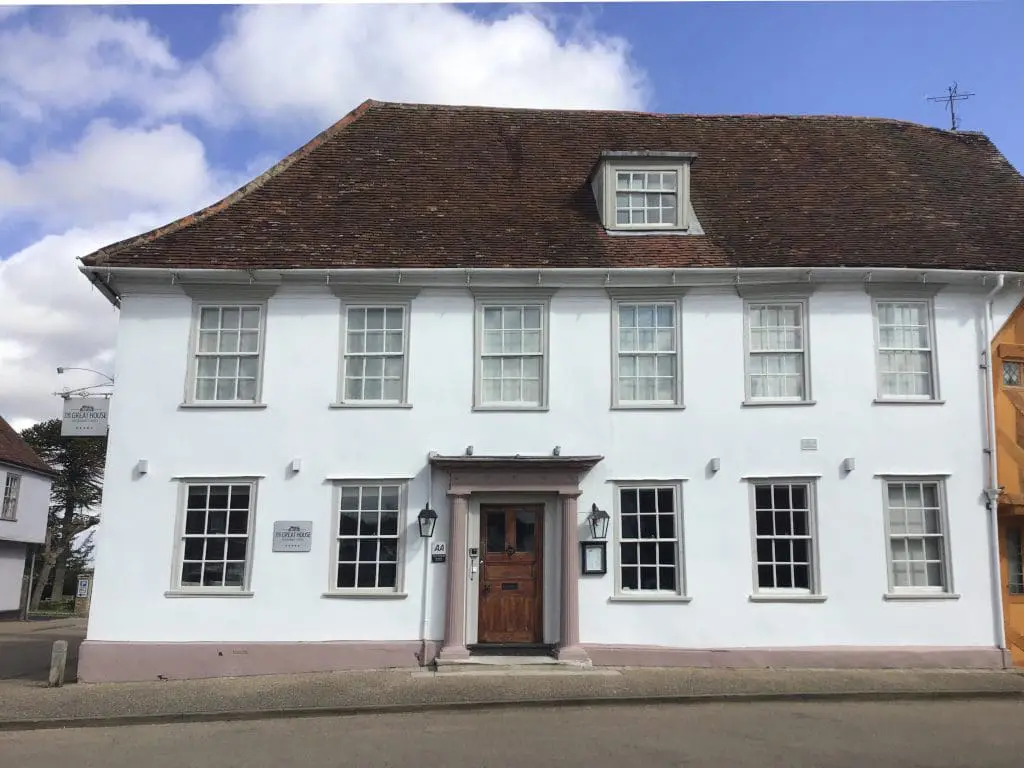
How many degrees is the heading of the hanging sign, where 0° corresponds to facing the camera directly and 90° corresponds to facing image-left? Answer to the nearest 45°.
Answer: approximately 0°

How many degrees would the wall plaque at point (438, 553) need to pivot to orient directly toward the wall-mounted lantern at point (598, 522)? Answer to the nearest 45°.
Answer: approximately 90° to its left

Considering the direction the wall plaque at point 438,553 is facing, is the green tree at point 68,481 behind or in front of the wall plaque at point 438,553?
behind

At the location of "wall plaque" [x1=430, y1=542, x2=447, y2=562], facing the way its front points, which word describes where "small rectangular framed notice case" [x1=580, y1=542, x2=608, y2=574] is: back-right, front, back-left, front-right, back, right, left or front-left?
left

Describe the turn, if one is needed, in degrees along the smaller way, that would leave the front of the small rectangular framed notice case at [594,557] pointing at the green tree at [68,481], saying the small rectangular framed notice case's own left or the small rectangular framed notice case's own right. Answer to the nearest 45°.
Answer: approximately 135° to the small rectangular framed notice case's own right

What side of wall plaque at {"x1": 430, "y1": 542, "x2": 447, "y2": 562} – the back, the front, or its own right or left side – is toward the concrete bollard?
right

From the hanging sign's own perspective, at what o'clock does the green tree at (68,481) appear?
The green tree is roughly at 6 o'clock from the hanging sign.

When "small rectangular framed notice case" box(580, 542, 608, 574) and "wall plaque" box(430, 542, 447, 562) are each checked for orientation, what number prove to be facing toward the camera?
2

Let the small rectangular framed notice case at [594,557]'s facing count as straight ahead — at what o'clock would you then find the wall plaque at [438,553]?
The wall plaque is roughly at 3 o'clock from the small rectangular framed notice case.

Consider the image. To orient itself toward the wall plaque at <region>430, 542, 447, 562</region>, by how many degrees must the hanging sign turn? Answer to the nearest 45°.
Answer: approximately 45° to its left

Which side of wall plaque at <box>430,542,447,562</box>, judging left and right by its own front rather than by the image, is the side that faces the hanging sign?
right
